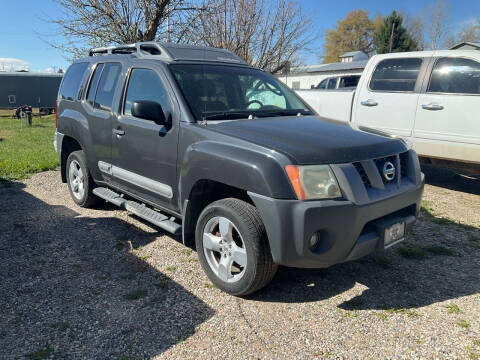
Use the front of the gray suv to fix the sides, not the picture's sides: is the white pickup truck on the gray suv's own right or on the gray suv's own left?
on the gray suv's own left

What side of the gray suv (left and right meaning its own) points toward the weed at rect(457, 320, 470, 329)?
front

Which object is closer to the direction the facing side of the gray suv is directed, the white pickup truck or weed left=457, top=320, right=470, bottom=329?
the weed

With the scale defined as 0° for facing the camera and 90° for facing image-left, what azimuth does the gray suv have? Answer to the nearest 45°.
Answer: approximately 315°

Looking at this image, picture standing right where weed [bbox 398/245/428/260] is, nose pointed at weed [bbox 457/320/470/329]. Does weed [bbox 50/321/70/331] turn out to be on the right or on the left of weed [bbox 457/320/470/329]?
right

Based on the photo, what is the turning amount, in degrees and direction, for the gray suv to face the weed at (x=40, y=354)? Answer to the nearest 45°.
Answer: approximately 90° to its right

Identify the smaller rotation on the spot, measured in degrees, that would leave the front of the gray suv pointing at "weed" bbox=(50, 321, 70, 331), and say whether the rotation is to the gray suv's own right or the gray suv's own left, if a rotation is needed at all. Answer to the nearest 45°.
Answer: approximately 90° to the gray suv's own right

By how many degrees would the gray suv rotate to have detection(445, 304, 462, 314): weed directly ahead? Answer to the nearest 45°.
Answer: approximately 45° to its left

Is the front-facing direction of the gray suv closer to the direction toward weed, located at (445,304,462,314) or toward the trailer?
the weed

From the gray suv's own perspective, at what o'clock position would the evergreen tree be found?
The evergreen tree is roughly at 8 o'clock from the gray suv.
